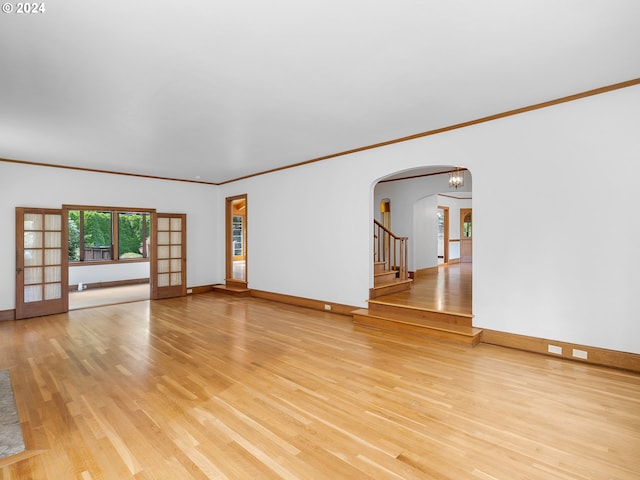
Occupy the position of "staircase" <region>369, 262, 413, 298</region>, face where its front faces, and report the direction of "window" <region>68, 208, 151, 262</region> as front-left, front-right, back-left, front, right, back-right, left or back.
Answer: back-right

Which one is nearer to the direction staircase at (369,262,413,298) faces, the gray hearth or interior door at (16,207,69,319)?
the gray hearth

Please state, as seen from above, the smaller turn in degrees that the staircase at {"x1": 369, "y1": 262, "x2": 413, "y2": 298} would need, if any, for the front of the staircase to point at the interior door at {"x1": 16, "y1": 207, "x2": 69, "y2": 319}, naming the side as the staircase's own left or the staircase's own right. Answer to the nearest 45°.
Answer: approximately 135° to the staircase's own right

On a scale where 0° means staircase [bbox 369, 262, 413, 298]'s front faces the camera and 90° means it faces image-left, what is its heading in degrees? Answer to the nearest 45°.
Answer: approximately 315°

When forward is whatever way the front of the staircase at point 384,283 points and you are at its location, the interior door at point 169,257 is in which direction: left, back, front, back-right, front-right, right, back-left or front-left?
back-right

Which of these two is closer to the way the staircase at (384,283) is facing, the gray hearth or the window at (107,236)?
the gray hearth

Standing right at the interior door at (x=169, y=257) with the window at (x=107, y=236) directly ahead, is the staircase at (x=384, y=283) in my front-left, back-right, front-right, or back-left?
back-right

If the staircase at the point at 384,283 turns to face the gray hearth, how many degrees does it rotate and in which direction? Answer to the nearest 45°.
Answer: approximately 90° to its right
